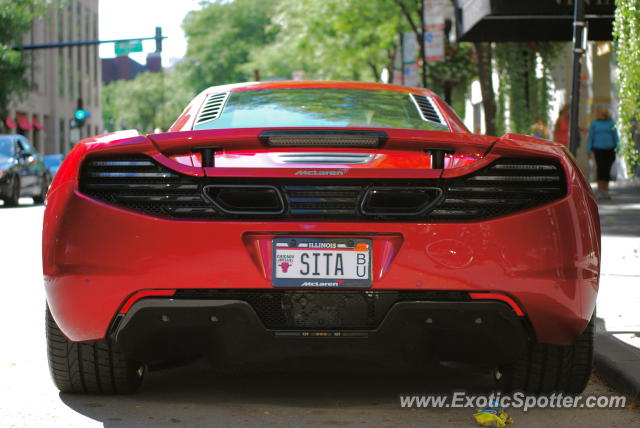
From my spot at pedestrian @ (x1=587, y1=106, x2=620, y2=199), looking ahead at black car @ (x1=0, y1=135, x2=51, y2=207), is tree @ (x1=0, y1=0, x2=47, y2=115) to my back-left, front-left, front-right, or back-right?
front-right

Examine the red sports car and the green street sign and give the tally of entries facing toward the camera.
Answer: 1

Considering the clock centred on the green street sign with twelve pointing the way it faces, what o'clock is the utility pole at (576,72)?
The utility pole is roughly at 12 o'clock from the green street sign.

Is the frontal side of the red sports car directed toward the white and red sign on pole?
yes

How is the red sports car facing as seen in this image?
away from the camera

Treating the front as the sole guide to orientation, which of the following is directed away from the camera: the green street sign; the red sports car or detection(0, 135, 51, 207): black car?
the red sports car

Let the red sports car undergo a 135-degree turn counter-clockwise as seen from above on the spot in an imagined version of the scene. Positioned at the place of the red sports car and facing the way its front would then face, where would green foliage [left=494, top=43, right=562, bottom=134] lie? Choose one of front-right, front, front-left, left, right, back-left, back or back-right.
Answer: back-right

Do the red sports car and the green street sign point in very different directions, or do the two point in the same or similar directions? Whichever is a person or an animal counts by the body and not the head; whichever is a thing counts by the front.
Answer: very different directions

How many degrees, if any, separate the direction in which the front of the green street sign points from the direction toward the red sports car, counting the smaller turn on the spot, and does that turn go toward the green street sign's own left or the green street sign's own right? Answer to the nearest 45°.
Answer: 0° — it already faces it

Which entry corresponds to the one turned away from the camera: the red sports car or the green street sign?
the red sports car

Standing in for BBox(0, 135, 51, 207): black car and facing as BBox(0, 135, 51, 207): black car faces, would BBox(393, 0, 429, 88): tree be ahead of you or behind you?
behind

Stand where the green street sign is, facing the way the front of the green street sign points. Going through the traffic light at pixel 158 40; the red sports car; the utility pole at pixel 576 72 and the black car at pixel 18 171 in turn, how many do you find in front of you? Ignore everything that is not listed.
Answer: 3

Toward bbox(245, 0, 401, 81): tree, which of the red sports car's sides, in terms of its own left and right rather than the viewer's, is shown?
front
